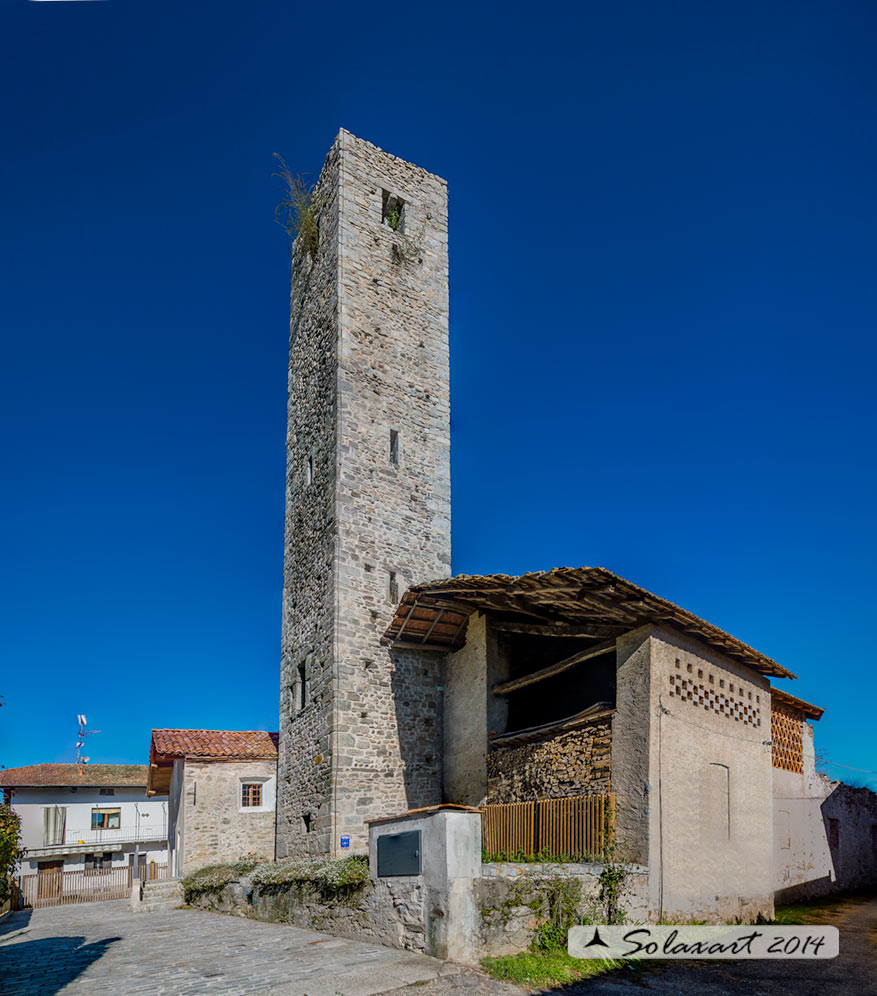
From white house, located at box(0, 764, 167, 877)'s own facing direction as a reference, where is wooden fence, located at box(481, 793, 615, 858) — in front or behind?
in front

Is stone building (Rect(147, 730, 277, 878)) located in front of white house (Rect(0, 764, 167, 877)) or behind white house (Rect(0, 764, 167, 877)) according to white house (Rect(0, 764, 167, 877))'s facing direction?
in front

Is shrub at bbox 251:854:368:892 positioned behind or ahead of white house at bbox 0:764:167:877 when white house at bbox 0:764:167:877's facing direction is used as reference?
ahead

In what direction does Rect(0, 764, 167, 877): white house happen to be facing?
toward the camera

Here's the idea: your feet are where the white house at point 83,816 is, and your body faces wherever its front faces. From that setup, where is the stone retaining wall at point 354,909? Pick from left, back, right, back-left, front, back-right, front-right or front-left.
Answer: front
